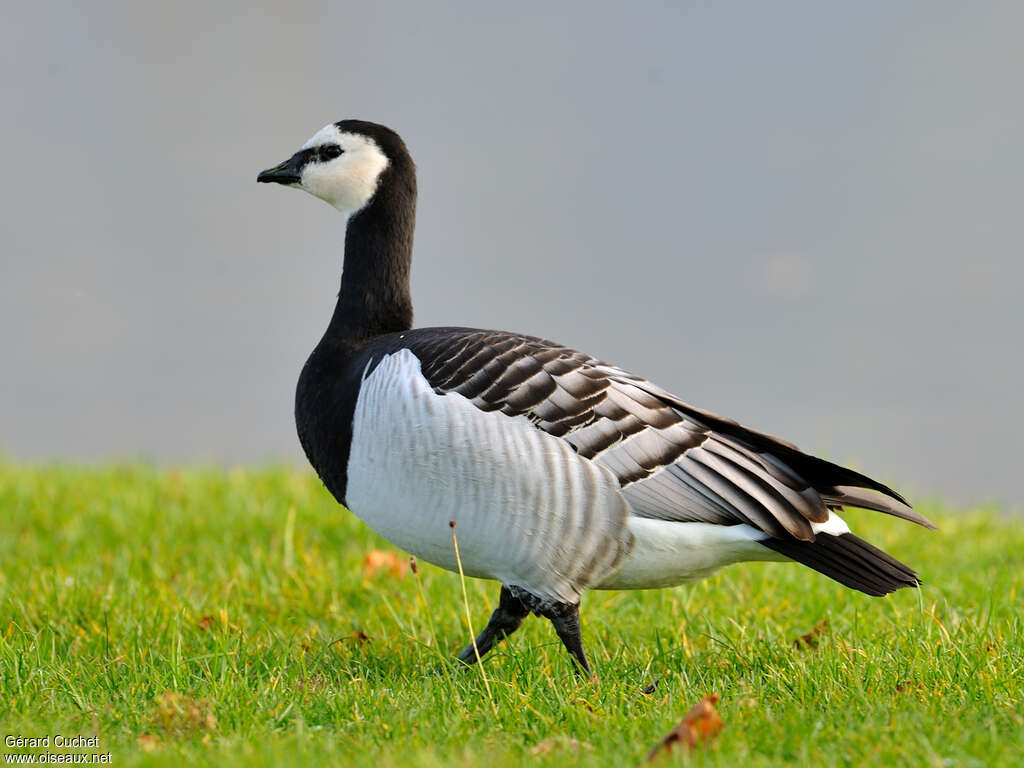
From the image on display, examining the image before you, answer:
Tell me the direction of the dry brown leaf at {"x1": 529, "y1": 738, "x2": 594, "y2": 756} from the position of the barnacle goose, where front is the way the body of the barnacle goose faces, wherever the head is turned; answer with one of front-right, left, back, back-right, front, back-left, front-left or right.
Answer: left

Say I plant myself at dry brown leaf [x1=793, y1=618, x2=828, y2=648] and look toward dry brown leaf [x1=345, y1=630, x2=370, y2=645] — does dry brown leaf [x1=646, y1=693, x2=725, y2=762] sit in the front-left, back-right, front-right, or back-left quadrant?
front-left

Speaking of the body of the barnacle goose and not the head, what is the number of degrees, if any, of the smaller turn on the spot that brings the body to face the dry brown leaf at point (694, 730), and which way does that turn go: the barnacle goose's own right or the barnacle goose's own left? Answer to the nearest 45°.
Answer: approximately 135° to the barnacle goose's own left

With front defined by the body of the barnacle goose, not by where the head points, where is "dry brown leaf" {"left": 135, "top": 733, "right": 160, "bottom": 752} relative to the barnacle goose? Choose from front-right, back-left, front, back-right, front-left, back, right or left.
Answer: front-left

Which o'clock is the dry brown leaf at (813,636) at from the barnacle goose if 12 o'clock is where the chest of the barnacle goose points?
The dry brown leaf is roughly at 5 o'clock from the barnacle goose.

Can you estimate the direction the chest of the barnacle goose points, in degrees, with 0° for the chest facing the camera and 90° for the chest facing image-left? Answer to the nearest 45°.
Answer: approximately 90°

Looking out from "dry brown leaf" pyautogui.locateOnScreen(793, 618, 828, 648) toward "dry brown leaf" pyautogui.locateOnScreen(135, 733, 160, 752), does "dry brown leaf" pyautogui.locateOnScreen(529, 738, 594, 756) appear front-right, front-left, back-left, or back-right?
front-left
